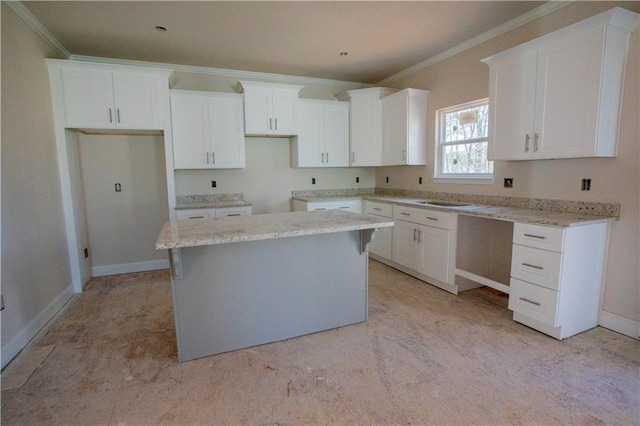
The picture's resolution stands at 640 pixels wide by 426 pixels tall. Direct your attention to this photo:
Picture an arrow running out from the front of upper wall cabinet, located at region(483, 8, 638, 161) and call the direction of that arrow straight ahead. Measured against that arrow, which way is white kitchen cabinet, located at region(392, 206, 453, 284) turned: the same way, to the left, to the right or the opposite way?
the same way

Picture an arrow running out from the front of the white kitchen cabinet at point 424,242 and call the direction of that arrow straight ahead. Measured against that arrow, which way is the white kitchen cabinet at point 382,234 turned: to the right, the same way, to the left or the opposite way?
the same way

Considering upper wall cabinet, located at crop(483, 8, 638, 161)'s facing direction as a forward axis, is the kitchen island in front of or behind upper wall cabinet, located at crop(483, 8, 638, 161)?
in front

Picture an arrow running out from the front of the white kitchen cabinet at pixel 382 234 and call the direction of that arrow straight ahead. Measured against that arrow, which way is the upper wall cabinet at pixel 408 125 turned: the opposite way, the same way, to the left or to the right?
the same way

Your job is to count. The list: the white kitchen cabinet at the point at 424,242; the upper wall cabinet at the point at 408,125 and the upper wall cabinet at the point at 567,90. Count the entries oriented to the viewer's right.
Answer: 0

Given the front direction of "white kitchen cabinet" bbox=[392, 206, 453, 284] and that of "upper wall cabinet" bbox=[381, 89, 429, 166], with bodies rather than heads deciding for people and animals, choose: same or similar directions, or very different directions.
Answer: same or similar directions

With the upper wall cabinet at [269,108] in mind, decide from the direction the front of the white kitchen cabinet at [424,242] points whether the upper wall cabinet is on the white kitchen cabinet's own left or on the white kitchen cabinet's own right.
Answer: on the white kitchen cabinet's own right

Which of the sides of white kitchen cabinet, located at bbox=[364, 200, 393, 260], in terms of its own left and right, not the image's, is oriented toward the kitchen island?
front

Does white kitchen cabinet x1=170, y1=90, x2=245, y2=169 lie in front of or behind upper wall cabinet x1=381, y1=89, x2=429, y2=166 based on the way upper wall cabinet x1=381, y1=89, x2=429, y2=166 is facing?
in front

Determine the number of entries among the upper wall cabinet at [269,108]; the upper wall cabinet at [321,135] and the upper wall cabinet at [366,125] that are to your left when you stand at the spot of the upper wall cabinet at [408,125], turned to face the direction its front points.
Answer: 0

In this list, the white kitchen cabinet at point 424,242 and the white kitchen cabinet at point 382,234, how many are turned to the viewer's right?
0

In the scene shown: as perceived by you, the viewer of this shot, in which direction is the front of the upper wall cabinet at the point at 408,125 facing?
facing the viewer and to the left of the viewer

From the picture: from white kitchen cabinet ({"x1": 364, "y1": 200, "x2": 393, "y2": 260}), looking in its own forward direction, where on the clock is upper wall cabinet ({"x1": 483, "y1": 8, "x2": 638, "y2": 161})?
The upper wall cabinet is roughly at 9 o'clock from the white kitchen cabinet.

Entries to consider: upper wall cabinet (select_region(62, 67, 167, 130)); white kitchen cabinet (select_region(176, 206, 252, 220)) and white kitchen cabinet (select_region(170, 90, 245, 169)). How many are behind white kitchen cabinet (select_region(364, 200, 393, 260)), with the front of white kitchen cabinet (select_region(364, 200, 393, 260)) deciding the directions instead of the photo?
0

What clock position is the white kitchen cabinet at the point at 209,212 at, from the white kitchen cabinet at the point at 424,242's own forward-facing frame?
the white kitchen cabinet at the point at 209,212 is roughly at 1 o'clock from the white kitchen cabinet at the point at 424,242.

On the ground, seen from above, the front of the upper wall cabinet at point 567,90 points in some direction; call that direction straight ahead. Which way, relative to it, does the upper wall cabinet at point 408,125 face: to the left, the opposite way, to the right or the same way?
the same way
